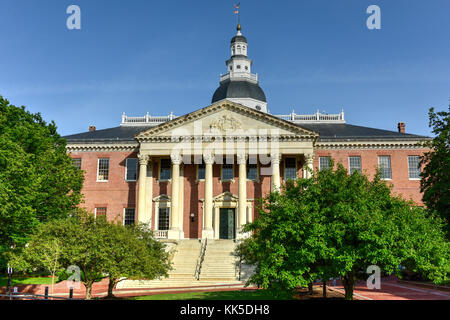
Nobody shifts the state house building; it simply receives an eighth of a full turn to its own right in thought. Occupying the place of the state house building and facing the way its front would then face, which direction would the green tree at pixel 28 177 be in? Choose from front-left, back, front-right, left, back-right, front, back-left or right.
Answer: front

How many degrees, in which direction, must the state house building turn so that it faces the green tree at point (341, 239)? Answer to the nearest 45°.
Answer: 0° — it already faces it

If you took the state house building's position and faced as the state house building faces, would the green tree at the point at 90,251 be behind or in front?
in front

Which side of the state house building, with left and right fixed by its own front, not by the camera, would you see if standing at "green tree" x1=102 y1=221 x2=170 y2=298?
front

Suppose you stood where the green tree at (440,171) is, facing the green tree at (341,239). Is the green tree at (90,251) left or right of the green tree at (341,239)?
right

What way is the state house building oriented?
toward the camera

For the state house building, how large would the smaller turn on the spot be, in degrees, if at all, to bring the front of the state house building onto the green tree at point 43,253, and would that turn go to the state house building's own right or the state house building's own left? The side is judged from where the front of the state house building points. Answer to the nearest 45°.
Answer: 0° — it already faces it

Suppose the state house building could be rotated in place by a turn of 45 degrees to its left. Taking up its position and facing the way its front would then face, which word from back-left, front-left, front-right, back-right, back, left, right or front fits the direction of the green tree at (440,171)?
front
